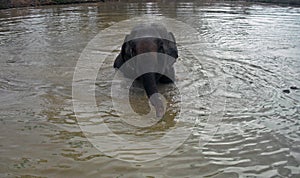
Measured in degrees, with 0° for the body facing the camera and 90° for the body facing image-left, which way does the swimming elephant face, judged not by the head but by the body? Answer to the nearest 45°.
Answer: approximately 0°
